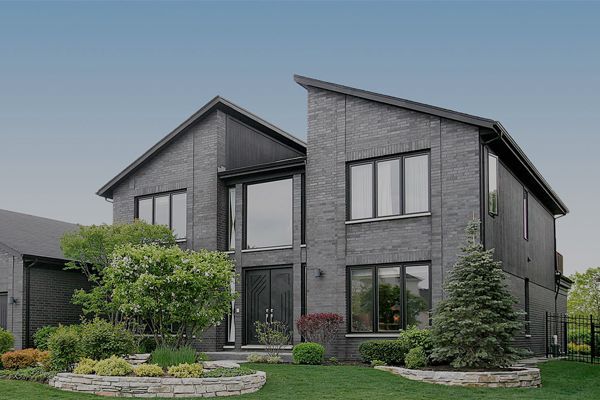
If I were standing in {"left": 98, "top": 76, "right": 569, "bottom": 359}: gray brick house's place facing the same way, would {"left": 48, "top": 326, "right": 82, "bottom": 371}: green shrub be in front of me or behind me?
in front

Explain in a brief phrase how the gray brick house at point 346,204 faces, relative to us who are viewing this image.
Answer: facing the viewer and to the left of the viewer

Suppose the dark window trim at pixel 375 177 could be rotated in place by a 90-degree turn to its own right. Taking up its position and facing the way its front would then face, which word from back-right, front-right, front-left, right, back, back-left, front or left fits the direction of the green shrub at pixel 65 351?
left

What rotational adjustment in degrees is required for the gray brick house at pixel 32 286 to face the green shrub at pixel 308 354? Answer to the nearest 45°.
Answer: approximately 90° to its left

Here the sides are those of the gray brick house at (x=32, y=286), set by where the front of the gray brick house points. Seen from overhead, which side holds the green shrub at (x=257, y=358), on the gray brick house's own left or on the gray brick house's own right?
on the gray brick house's own left

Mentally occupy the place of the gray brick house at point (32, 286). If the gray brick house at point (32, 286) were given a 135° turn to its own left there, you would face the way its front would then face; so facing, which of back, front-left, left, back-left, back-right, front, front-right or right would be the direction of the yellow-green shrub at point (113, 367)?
right

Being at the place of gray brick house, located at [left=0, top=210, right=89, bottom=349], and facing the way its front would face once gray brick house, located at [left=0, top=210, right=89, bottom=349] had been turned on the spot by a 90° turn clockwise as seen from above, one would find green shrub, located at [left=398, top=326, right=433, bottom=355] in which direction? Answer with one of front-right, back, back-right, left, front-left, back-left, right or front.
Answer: back

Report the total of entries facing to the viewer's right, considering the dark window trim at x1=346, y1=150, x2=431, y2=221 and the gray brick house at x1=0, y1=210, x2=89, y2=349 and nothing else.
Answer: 0

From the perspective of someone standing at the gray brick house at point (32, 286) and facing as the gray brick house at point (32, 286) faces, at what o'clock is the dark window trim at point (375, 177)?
The dark window trim is roughly at 9 o'clock from the gray brick house.

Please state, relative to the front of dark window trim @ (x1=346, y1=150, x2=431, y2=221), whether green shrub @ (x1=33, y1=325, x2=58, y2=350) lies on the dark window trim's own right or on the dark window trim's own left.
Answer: on the dark window trim's own right
